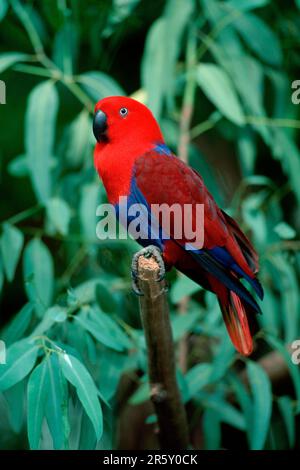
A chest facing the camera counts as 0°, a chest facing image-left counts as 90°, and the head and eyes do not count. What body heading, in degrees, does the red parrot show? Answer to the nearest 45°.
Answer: approximately 90°

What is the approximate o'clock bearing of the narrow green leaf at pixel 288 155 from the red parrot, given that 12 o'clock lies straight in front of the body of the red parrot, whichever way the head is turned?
The narrow green leaf is roughly at 4 o'clock from the red parrot.

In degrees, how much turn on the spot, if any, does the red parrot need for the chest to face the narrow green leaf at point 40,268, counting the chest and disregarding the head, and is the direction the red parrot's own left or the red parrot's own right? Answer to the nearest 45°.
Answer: approximately 45° to the red parrot's own right
